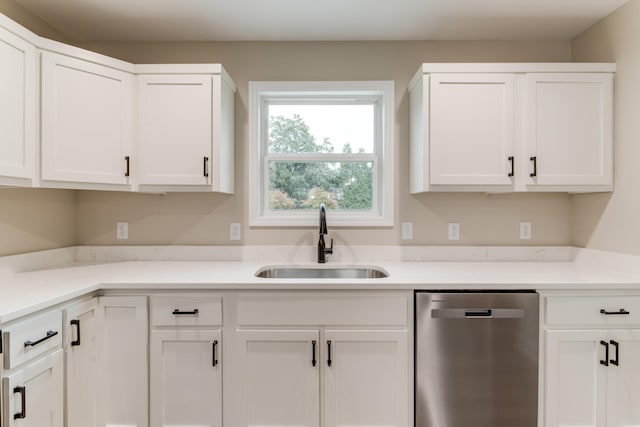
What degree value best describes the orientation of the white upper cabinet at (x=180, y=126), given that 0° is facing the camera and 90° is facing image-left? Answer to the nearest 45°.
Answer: approximately 0°

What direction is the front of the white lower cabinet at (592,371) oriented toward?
toward the camera

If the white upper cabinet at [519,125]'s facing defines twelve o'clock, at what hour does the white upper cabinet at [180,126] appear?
the white upper cabinet at [180,126] is roughly at 2 o'clock from the white upper cabinet at [519,125].

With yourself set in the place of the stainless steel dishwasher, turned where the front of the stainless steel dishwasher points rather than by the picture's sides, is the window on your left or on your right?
on your right

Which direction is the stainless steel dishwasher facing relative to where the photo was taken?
toward the camera

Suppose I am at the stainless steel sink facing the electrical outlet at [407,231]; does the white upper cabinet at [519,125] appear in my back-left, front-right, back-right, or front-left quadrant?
front-right

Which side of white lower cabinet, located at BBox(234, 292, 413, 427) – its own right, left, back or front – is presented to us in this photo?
front

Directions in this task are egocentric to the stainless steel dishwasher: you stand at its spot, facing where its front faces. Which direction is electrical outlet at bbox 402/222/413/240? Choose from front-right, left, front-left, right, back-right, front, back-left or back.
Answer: back-right

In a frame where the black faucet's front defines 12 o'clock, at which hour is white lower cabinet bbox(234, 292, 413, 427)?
The white lower cabinet is roughly at 12 o'clock from the black faucet.

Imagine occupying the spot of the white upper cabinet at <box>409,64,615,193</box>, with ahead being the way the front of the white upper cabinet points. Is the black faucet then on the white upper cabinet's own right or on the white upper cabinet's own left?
on the white upper cabinet's own right

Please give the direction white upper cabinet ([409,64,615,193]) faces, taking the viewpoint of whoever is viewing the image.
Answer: facing the viewer

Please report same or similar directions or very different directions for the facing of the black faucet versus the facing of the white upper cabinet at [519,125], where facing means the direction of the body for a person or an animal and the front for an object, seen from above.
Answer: same or similar directions
